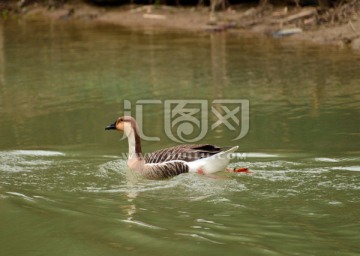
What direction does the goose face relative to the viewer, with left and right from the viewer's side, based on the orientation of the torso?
facing to the left of the viewer
